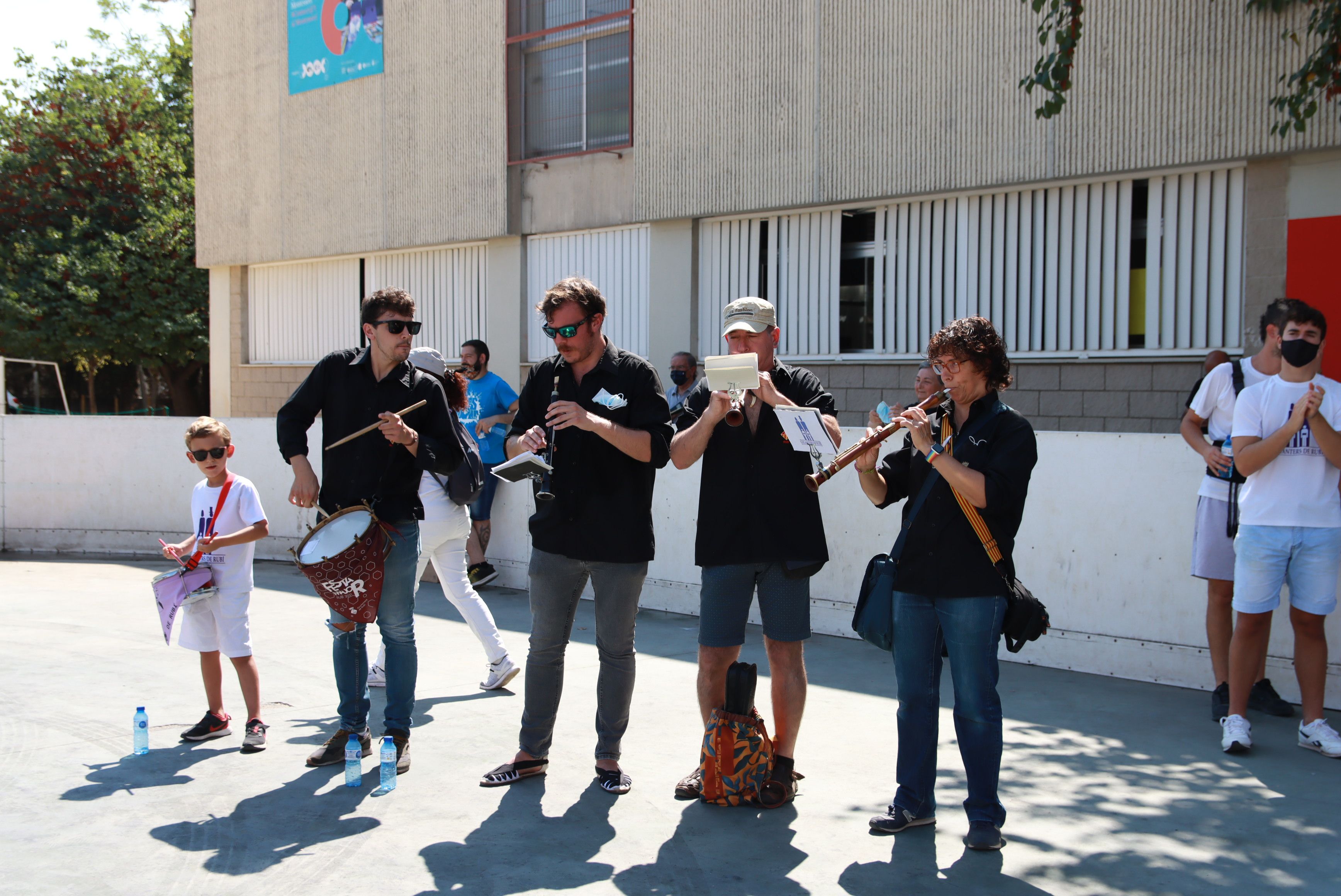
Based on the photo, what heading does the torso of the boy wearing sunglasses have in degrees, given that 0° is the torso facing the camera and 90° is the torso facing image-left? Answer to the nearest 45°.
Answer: approximately 45°

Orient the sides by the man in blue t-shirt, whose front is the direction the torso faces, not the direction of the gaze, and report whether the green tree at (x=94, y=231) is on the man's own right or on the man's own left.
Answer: on the man's own right

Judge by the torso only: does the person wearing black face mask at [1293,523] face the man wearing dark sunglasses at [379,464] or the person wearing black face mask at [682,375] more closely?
the man wearing dark sunglasses

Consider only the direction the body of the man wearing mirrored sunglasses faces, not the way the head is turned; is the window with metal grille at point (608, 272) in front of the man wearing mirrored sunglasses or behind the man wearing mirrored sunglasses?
behind

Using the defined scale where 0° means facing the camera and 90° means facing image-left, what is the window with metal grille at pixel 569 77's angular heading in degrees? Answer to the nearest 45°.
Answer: approximately 45°

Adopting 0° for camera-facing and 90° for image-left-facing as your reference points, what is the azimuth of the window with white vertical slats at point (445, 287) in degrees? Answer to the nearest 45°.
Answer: approximately 45°

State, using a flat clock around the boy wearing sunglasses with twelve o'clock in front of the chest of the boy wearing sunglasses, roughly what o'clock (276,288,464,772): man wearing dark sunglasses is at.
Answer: The man wearing dark sunglasses is roughly at 9 o'clock from the boy wearing sunglasses.

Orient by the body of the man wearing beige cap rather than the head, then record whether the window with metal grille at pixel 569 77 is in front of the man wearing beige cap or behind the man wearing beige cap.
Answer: behind

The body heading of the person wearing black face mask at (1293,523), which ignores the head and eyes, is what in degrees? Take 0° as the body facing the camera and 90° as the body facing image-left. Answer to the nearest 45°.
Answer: approximately 0°

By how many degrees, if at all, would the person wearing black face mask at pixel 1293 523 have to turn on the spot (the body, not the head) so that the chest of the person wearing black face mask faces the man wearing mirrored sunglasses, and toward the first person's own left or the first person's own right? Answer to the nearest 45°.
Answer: approximately 45° to the first person's own right
